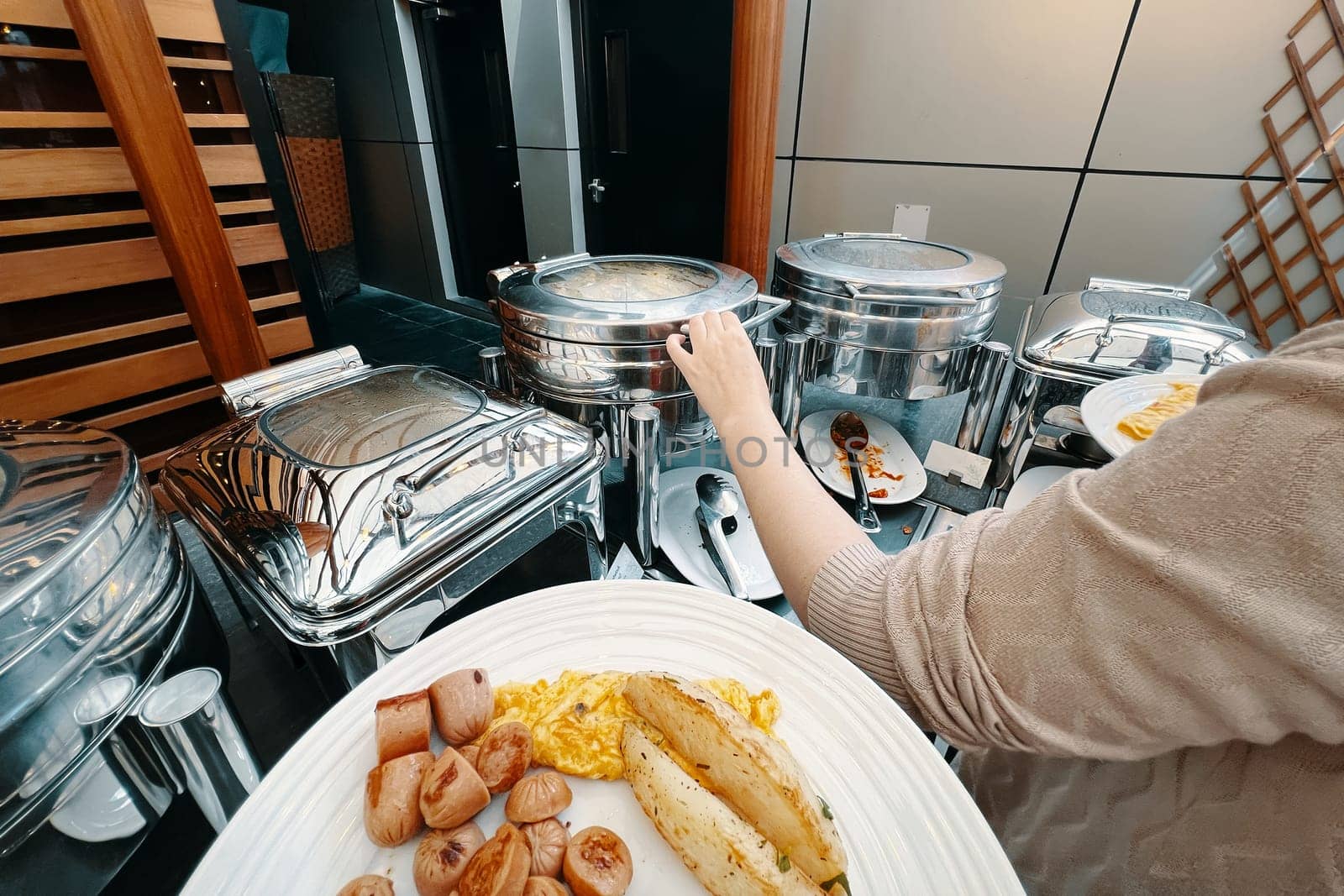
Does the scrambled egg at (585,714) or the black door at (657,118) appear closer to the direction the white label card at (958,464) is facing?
the scrambled egg

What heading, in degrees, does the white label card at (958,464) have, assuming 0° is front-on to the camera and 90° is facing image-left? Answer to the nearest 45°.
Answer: approximately 0°

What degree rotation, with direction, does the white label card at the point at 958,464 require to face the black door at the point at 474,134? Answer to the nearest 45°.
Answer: approximately 135° to its right

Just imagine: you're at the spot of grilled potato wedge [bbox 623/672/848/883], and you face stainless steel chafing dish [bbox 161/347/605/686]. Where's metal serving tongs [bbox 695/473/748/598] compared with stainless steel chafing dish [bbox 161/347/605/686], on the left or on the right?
right

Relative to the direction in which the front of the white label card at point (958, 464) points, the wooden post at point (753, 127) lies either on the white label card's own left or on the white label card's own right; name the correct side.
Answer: on the white label card's own right

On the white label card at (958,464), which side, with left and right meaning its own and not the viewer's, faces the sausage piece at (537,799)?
front

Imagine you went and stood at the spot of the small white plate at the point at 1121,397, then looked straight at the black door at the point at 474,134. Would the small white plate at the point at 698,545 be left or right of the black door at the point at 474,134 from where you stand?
left

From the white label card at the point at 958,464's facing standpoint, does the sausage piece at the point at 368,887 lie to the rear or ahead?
ahead

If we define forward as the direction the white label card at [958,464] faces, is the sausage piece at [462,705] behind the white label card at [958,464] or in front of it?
in front

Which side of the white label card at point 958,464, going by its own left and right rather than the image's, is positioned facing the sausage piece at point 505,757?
front

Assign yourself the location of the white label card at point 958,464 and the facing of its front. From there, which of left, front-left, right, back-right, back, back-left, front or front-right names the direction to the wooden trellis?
back-left

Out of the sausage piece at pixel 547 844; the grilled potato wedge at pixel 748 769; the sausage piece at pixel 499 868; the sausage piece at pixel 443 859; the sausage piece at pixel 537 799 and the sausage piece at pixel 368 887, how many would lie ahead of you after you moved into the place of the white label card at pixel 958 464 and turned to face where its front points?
6

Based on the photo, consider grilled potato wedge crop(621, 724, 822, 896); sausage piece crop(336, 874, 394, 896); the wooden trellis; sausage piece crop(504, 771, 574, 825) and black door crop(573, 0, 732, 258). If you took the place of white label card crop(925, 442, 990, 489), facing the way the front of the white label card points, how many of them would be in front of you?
3

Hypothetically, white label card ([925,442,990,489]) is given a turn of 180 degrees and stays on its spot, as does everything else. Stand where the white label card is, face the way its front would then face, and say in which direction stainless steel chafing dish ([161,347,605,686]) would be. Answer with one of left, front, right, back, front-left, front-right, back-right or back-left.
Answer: back-left
